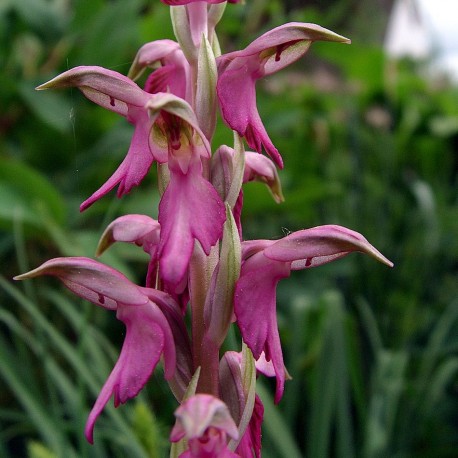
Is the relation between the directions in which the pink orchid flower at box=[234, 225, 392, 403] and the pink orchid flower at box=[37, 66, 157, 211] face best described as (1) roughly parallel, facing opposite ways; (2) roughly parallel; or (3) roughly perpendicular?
roughly parallel, facing opposite ways

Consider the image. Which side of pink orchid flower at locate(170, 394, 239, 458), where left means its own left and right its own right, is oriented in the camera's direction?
front

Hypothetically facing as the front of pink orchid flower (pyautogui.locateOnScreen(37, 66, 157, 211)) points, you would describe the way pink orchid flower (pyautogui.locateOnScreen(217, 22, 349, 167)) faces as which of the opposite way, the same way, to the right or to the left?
the opposite way

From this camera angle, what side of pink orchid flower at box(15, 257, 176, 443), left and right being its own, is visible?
left

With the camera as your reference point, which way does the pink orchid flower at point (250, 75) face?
facing to the right of the viewer

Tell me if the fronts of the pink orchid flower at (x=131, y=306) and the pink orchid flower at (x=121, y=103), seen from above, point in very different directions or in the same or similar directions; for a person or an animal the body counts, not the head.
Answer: same or similar directions

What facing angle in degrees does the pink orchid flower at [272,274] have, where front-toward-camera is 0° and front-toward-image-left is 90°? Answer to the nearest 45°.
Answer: approximately 270°

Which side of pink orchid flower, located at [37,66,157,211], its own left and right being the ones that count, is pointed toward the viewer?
left

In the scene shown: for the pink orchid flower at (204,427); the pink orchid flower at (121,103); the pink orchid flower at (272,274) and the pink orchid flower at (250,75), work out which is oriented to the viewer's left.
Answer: the pink orchid flower at (121,103)
